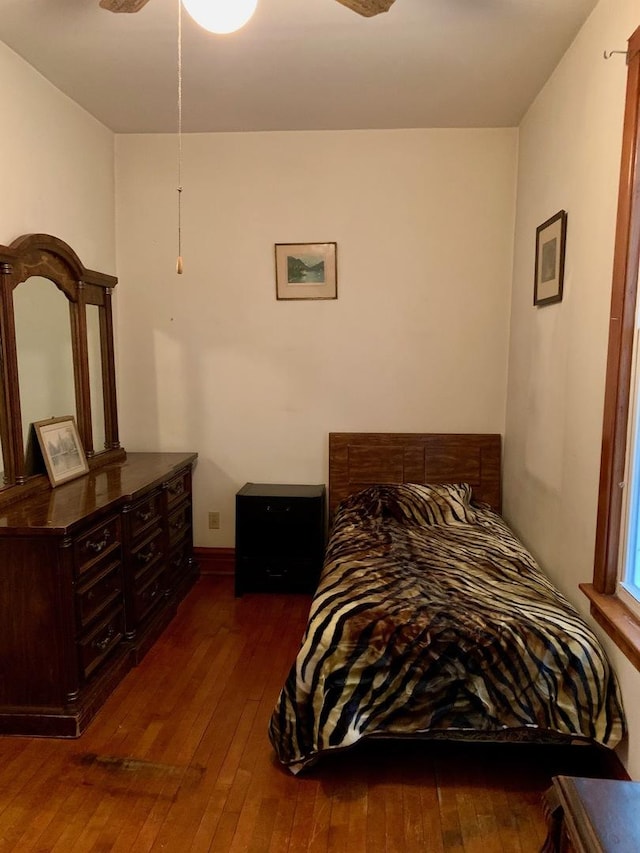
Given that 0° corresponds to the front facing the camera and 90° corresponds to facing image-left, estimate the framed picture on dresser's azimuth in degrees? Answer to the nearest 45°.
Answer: approximately 315°

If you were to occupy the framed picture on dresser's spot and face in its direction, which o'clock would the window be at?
The window is roughly at 12 o'clock from the framed picture on dresser.

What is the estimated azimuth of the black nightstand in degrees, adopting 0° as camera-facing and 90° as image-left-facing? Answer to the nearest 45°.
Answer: approximately 0°

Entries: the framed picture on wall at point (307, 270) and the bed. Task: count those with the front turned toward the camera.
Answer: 2

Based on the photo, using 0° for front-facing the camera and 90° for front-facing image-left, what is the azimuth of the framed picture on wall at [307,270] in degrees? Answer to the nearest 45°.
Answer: approximately 0°

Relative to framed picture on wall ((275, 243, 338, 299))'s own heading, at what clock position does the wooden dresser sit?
The wooden dresser is roughly at 1 o'clock from the framed picture on wall.
